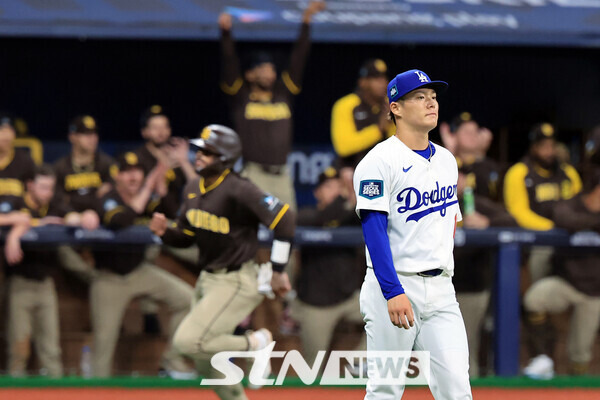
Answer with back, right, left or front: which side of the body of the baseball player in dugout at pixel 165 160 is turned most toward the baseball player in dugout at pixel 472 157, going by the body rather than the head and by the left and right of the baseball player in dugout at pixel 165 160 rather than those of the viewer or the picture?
left

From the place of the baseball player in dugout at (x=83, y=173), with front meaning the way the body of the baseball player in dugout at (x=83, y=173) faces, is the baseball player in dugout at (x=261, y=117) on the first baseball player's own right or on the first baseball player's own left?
on the first baseball player's own left

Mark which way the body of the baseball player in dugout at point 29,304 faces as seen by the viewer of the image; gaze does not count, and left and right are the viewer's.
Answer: facing the viewer

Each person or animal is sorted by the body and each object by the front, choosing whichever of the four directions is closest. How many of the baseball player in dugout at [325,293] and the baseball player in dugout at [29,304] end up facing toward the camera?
2

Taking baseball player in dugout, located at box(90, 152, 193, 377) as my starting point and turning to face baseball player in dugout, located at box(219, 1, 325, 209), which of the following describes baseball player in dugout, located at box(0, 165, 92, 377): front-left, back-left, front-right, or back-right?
back-left

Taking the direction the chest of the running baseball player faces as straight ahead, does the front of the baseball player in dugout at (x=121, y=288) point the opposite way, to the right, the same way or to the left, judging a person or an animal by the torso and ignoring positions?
to the left

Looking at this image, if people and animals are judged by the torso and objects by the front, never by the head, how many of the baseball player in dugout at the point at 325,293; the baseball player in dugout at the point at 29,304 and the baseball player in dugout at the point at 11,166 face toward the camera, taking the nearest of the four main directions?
3

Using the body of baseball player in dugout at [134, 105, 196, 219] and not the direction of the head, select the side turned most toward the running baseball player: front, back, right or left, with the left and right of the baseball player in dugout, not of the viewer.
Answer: front

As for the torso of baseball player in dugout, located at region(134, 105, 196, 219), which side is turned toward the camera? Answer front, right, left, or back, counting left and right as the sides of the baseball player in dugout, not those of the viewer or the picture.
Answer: front

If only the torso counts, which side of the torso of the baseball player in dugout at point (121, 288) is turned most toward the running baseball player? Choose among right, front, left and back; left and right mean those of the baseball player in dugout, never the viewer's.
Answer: front

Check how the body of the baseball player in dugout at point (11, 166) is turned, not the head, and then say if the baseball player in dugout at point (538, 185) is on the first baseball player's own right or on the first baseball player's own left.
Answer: on the first baseball player's own left

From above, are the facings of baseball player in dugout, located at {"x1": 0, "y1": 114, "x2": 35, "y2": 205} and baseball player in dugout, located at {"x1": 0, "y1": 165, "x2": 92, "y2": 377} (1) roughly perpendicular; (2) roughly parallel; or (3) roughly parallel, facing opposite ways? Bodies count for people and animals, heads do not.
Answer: roughly parallel

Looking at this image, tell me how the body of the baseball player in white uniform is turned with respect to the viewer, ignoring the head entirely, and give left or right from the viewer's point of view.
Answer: facing the viewer and to the right of the viewer

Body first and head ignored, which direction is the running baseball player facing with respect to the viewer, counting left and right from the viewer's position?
facing the viewer and to the left of the viewer

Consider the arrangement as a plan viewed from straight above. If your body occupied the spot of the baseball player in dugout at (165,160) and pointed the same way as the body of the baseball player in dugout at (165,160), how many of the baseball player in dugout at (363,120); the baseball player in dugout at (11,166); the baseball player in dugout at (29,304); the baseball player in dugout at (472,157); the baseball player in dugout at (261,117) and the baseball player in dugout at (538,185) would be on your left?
4
